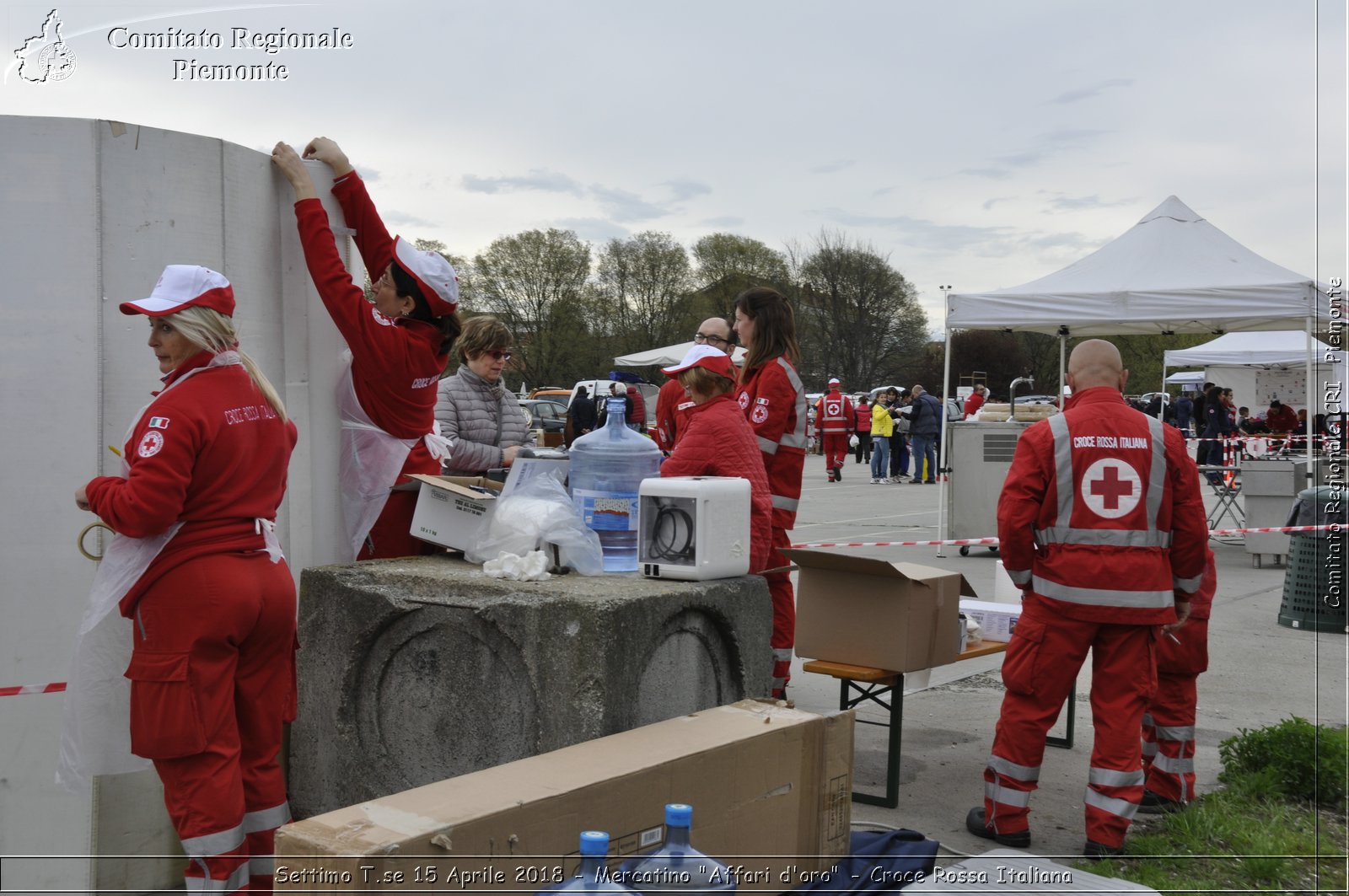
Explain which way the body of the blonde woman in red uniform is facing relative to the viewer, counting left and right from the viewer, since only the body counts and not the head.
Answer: facing away from the viewer and to the left of the viewer

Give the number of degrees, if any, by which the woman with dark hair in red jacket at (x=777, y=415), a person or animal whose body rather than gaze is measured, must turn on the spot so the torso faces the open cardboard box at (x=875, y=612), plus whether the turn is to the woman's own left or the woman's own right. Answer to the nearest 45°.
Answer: approximately 90° to the woman's own left

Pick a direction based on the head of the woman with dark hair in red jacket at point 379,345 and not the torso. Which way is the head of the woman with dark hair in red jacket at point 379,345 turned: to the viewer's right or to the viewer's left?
to the viewer's left

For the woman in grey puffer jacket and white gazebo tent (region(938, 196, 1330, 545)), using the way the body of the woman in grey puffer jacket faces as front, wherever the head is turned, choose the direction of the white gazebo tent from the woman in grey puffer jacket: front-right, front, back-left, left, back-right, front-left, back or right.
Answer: left

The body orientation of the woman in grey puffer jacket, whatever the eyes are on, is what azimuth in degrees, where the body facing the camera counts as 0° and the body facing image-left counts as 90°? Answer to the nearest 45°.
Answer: approximately 315°
